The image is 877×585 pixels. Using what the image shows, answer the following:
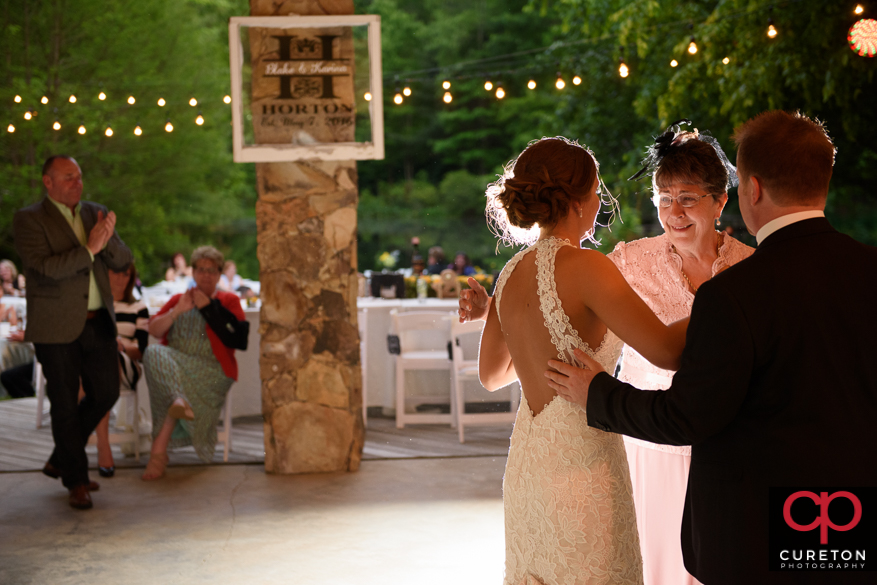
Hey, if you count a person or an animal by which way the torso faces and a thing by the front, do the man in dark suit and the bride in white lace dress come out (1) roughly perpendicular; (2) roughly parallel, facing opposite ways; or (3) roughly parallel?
roughly perpendicular

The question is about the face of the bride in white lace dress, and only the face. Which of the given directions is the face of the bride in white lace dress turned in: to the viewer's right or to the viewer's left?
to the viewer's right

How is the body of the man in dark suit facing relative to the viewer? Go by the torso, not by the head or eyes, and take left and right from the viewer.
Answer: facing away from the viewer and to the left of the viewer

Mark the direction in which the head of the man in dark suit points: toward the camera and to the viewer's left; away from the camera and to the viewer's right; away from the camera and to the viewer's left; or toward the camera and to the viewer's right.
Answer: away from the camera and to the viewer's left

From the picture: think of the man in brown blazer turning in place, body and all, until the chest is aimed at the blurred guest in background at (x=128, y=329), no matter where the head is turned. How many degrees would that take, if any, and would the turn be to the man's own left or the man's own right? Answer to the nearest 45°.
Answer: approximately 135° to the man's own left

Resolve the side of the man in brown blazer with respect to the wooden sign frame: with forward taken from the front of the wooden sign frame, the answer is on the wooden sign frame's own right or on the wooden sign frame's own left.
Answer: on the wooden sign frame's own right
